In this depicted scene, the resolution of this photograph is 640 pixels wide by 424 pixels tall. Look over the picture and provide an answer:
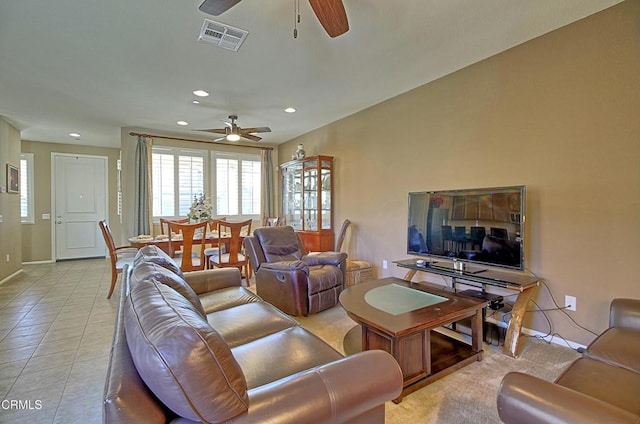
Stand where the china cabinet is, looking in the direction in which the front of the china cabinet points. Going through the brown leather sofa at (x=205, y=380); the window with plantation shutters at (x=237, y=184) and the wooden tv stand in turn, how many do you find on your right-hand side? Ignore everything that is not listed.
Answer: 1

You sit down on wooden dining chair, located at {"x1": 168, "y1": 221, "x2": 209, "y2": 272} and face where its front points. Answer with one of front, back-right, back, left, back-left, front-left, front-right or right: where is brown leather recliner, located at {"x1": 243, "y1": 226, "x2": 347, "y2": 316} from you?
back-right

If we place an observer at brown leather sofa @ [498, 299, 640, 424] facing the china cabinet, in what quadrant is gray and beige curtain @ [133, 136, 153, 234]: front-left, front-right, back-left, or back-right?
front-left

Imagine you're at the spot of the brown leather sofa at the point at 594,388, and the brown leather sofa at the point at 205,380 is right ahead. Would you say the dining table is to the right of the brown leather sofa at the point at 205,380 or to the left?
right

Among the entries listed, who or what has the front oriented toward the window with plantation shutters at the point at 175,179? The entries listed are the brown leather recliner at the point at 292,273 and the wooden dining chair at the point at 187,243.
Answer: the wooden dining chair

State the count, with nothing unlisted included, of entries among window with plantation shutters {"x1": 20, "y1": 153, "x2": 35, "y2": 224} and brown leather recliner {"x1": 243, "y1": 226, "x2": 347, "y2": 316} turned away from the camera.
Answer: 0

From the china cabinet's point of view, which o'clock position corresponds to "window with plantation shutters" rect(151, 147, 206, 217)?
The window with plantation shutters is roughly at 2 o'clock from the china cabinet.

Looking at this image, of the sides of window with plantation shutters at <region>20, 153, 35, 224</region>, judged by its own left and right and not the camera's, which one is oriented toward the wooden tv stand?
front

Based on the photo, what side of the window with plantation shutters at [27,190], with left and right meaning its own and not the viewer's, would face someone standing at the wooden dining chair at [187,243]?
front

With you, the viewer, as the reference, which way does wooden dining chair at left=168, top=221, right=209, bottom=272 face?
facing away from the viewer

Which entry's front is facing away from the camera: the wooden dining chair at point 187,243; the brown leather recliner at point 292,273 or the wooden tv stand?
the wooden dining chair

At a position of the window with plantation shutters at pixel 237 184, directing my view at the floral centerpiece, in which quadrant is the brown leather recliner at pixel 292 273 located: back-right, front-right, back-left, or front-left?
front-left
